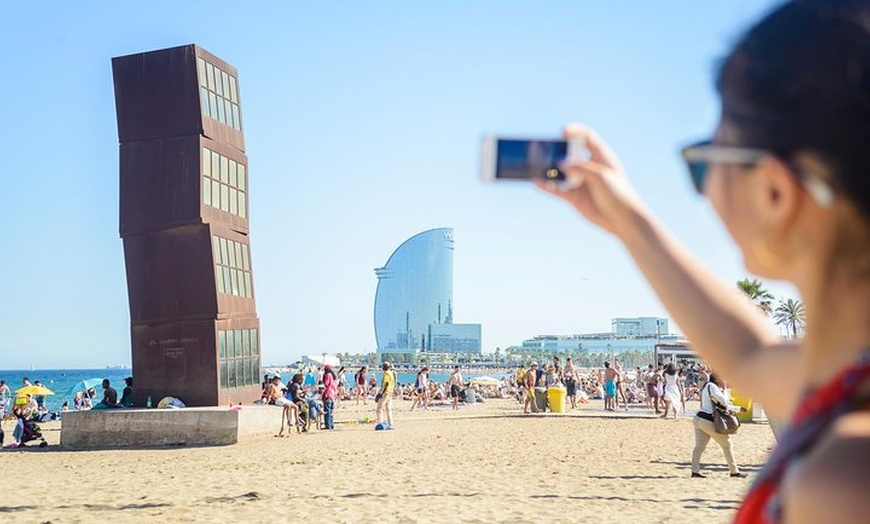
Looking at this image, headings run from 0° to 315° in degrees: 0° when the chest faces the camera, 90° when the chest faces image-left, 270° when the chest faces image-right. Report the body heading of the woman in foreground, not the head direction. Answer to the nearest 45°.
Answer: approximately 135°

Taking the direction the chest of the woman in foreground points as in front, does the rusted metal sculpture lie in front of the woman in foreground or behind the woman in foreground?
in front

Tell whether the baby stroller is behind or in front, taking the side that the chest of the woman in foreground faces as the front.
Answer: in front
